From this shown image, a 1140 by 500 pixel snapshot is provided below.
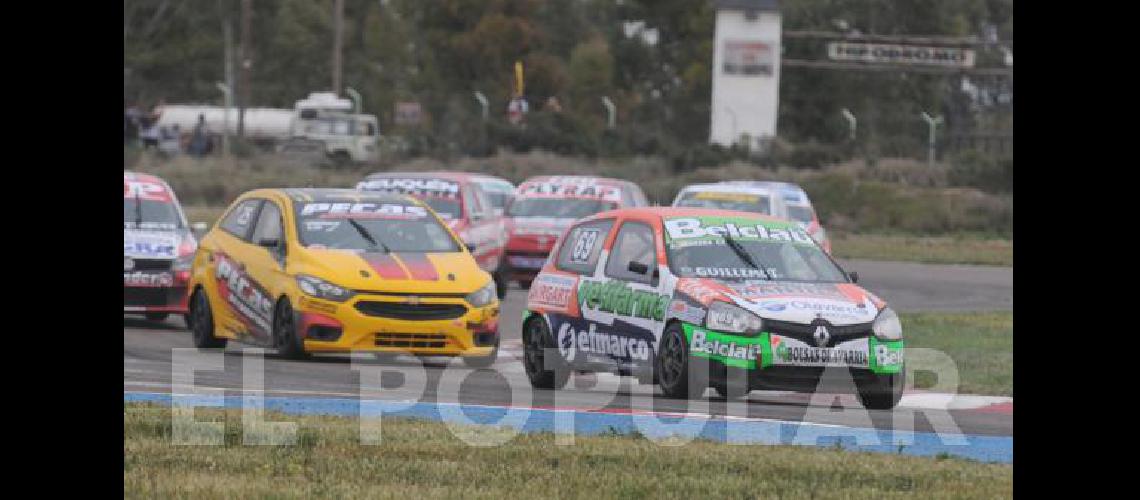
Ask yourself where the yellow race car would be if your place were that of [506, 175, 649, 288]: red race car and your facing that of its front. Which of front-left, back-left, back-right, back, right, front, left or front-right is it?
front

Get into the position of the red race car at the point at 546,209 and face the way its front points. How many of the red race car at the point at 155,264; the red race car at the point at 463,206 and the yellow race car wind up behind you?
0

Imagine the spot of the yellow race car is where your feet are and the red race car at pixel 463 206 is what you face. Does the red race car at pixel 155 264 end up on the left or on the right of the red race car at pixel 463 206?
left

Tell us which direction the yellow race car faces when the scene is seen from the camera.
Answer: facing the viewer and to the right of the viewer

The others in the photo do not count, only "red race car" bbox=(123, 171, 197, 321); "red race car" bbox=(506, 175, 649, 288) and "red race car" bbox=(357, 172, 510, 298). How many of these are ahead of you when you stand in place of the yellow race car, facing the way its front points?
0

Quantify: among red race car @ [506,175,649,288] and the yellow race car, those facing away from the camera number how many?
0

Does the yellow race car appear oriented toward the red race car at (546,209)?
no

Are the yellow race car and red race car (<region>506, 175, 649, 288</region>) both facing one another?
no

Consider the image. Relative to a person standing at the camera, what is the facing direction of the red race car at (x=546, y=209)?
facing the viewer

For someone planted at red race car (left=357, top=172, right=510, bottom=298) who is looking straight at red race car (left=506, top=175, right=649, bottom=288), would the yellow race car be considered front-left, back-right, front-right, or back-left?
back-right
